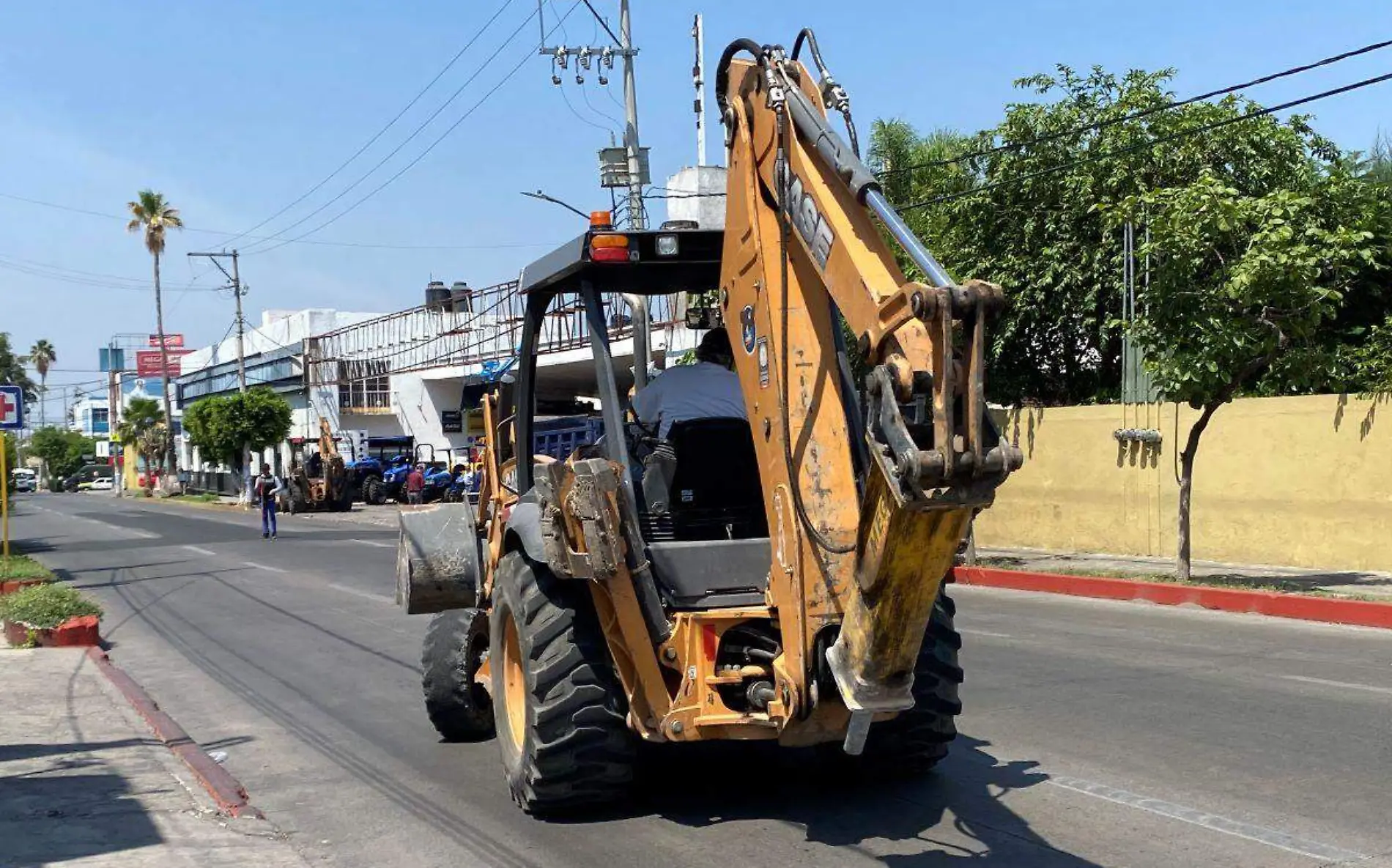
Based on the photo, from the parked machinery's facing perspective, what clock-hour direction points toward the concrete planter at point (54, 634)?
The concrete planter is roughly at 6 o'clock from the parked machinery.

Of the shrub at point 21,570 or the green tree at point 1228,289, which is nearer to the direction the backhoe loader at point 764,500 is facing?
the shrub

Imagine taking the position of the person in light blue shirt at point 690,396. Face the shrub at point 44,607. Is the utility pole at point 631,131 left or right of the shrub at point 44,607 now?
right

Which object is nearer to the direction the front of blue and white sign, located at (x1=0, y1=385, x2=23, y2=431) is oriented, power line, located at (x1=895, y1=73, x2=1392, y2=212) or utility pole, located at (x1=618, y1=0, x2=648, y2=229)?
the power line

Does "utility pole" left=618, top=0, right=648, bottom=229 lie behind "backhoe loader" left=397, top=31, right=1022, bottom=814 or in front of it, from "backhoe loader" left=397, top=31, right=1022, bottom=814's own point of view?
in front

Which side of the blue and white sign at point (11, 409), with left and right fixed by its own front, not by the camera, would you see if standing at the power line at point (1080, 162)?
left

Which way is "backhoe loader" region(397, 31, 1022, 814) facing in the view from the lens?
facing away from the viewer and to the left of the viewer

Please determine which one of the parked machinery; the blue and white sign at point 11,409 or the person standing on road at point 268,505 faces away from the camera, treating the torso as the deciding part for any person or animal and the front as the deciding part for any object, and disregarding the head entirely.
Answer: the parked machinery

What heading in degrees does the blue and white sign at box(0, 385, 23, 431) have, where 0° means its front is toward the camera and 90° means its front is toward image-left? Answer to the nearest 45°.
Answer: approximately 0°

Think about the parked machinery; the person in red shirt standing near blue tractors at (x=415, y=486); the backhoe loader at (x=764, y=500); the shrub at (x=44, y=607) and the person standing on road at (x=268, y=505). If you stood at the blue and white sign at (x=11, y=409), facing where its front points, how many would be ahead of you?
2

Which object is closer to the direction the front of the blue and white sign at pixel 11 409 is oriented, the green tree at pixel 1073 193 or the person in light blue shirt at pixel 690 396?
the person in light blue shirt
